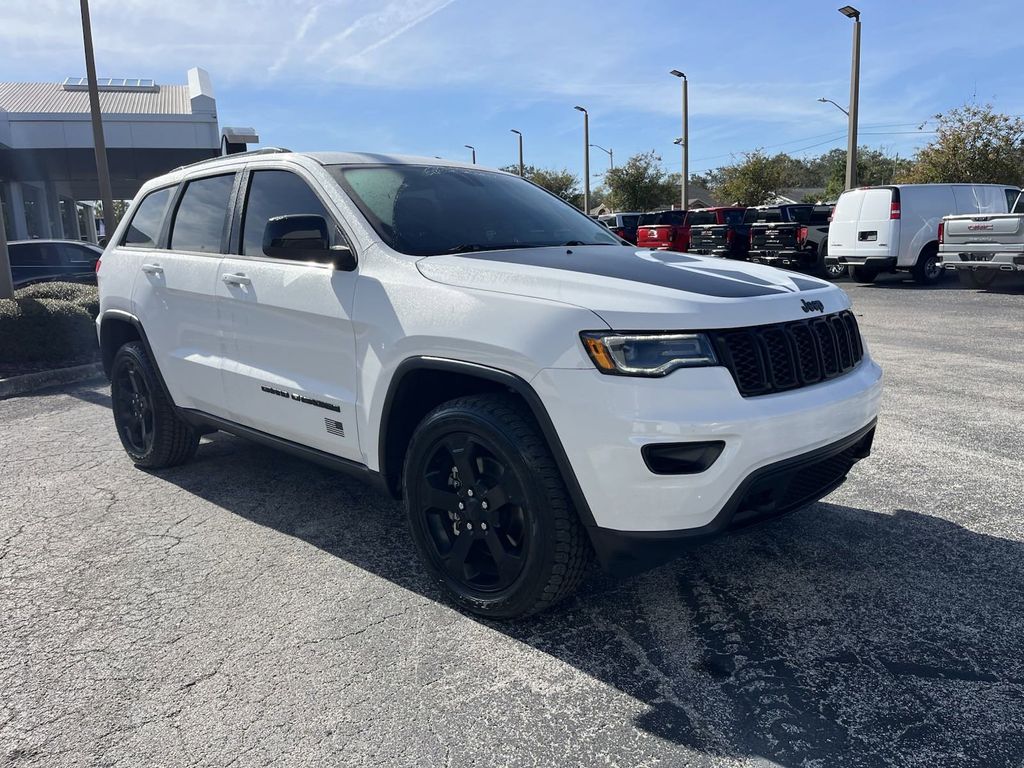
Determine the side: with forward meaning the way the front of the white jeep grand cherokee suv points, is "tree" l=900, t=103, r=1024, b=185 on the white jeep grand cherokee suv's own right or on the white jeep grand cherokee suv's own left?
on the white jeep grand cherokee suv's own left

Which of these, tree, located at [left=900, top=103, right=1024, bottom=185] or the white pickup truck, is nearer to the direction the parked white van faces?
the tree

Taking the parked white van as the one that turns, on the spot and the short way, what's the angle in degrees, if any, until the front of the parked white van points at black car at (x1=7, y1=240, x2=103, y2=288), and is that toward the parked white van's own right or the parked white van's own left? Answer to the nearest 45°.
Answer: approximately 180°

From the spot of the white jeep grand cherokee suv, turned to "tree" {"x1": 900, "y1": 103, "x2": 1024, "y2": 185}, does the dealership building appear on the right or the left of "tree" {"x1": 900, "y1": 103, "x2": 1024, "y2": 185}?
left

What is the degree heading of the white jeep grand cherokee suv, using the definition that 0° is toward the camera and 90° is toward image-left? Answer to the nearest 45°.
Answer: approximately 315°

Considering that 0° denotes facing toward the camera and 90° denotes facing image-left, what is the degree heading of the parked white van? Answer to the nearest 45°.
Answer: approximately 225°

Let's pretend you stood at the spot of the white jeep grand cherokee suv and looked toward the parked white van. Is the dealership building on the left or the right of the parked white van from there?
left

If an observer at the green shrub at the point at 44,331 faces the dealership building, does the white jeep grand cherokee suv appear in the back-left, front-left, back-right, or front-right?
back-right

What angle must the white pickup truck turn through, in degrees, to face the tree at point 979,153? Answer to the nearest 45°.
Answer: approximately 45° to its left

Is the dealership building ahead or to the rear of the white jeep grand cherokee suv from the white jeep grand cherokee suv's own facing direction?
to the rear

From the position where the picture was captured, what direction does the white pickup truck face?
facing away from the viewer and to the right of the viewer

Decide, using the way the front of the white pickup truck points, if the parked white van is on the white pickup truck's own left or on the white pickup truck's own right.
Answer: on the white pickup truck's own left

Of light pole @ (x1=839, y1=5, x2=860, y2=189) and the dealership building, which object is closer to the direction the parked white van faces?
the light pole
